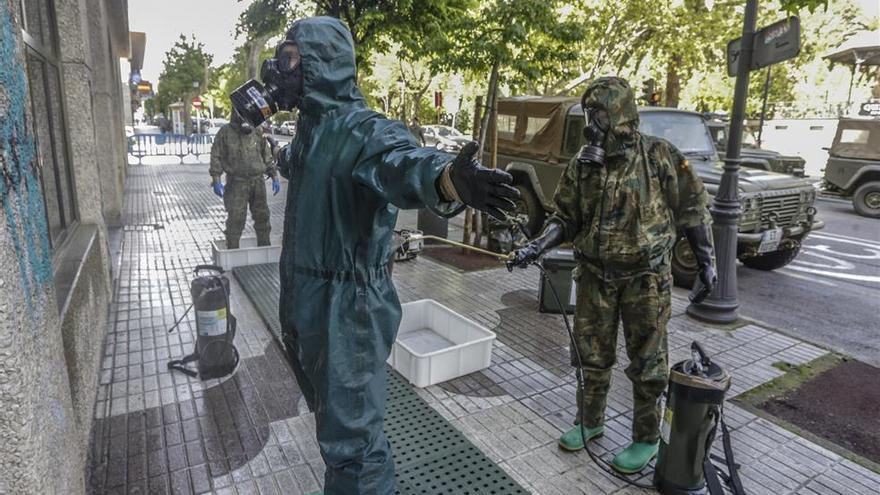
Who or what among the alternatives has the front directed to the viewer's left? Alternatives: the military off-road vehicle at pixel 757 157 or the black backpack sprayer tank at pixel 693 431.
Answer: the black backpack sprayer tank

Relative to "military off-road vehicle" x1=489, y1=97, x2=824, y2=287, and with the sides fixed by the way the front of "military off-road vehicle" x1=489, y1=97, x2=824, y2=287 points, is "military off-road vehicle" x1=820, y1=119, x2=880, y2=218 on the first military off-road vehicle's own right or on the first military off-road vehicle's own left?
on the first military off-road vehicle's own left

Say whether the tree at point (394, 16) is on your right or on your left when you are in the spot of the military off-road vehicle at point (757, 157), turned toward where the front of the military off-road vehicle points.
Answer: on your right

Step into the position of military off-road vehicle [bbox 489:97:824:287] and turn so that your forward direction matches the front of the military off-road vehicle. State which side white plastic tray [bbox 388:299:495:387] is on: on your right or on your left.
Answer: on your right

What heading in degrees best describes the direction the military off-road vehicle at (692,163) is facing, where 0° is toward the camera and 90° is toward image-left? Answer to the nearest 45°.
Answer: approximately 315°

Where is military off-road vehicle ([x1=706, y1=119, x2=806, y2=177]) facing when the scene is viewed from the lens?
facing the viewer and to the right of the viewer

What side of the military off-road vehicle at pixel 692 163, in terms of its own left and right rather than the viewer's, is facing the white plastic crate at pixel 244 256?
right

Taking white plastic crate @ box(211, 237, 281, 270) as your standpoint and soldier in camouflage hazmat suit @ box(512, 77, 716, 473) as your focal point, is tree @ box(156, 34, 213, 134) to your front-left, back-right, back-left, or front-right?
back-left

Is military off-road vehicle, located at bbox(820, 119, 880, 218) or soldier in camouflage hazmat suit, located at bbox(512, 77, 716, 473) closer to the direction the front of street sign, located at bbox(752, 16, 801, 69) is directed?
the soldier in camouflage hazmat suit

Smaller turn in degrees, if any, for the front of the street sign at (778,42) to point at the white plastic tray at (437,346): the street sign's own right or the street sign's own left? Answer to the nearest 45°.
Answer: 0° — it already faces it

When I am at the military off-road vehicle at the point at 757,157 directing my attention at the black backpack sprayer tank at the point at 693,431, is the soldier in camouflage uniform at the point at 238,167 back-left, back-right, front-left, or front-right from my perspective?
front-right

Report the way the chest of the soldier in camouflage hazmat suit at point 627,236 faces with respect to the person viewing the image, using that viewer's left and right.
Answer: facing the viewer and to the left of the viewer

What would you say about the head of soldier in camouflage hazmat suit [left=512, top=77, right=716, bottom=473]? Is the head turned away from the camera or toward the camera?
toward the camera

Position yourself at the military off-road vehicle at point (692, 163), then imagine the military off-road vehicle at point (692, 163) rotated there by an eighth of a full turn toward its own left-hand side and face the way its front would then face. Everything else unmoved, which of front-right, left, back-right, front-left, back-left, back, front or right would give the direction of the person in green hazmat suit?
right

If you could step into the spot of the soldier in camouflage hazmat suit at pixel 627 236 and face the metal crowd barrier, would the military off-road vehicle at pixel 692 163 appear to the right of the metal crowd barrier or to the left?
right
